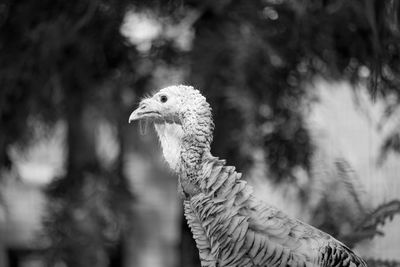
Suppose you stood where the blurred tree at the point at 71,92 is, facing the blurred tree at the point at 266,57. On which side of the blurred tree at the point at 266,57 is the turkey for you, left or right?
right

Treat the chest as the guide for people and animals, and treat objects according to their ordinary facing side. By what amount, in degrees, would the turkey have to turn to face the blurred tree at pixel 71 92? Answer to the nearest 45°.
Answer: approximately 45° to its right

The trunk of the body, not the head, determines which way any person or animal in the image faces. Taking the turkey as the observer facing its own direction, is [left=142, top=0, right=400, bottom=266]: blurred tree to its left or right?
on its right

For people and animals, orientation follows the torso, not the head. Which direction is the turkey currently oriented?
to the viewer's left
